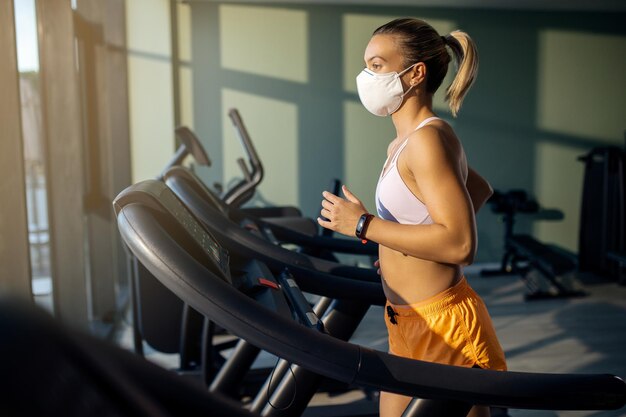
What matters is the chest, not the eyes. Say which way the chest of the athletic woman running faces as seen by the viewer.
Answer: to the viewer's left

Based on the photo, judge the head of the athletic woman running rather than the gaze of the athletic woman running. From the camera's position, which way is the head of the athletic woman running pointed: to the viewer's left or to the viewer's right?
to the viewer's left

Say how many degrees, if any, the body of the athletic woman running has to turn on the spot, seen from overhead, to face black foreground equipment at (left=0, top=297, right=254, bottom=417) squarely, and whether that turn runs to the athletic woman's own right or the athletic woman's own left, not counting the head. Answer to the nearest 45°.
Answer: approximately 90° to the athletic woman's own left

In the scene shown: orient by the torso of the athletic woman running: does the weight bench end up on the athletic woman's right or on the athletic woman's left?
on the athletic woman's right
